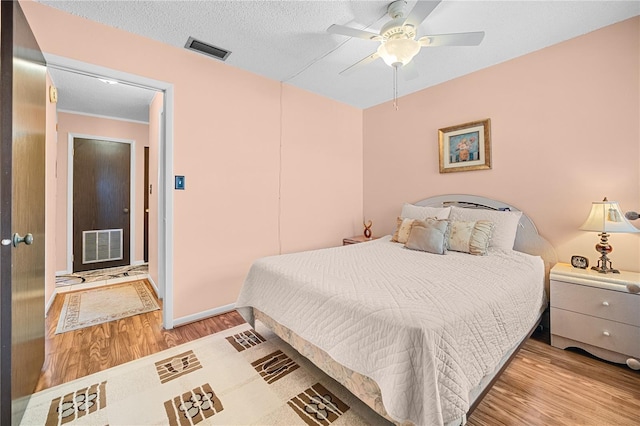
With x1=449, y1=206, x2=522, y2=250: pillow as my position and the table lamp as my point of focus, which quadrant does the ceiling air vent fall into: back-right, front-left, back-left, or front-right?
back-right

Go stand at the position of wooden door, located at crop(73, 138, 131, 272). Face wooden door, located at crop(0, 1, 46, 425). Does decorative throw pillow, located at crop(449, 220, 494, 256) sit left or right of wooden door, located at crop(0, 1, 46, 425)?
left

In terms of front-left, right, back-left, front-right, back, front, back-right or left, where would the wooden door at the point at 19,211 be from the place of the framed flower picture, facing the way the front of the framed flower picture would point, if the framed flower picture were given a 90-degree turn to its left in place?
right

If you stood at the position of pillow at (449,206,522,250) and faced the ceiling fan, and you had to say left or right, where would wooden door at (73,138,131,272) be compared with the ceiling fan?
right

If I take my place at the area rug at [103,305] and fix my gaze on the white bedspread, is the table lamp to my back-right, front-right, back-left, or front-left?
front-left

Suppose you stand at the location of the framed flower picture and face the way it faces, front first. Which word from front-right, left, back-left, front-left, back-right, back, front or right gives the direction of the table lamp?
left

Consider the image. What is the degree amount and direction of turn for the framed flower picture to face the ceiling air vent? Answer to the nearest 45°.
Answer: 0° — it already faces it

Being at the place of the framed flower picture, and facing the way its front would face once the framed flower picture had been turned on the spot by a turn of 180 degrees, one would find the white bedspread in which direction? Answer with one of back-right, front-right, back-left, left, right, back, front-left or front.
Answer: back-right

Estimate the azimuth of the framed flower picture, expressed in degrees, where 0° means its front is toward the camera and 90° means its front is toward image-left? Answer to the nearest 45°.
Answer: approximately 45°
